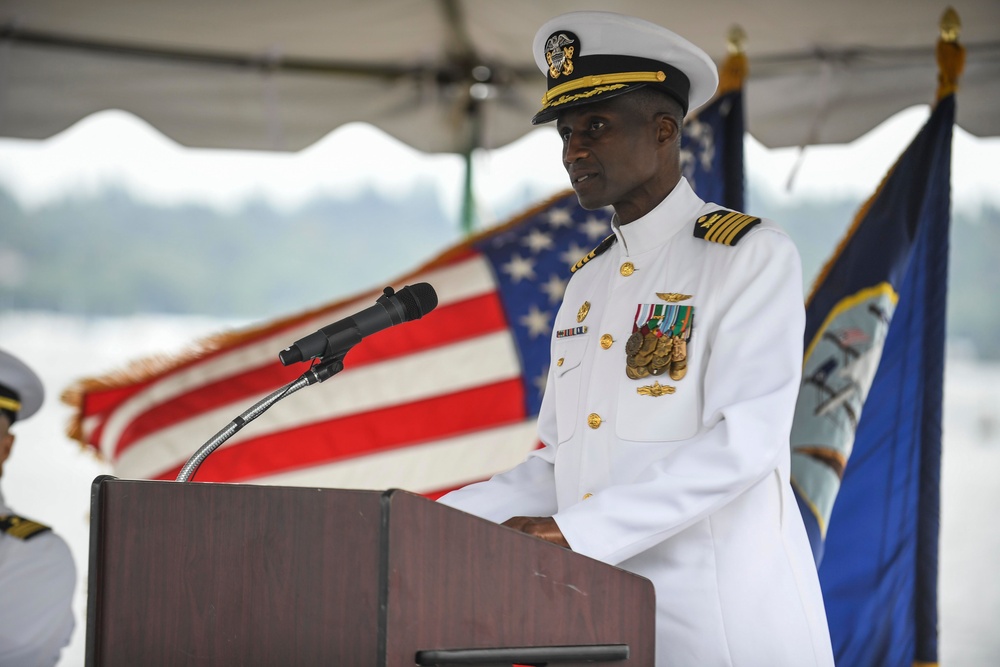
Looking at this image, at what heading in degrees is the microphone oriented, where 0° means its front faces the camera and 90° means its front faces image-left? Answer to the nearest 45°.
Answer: approximately 270°

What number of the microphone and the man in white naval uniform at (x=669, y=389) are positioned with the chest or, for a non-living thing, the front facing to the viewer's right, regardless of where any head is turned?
1

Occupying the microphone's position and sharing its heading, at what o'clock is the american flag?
The american flag is roughly at 9 o'clock from the microphone.

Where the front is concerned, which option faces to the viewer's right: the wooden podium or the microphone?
the microphone

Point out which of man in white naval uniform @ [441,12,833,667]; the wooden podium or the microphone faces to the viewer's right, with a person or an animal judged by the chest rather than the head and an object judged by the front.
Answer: the microphone
